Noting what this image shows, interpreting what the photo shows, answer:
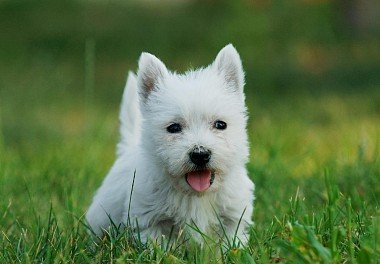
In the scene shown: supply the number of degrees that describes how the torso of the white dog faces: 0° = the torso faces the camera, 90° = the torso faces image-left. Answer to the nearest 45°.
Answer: approximately 315°
